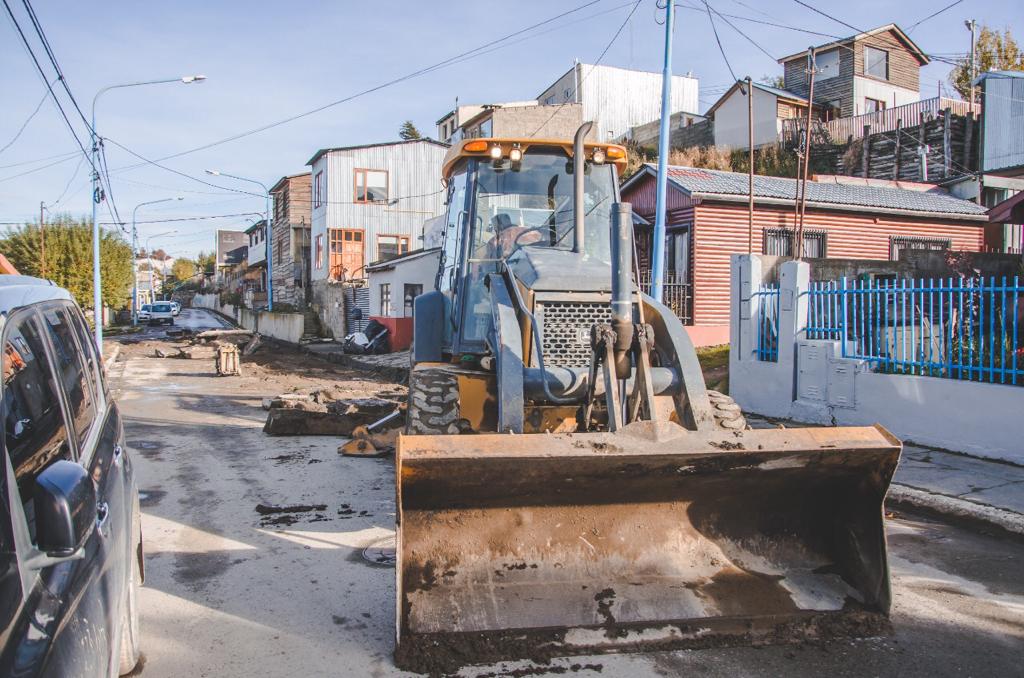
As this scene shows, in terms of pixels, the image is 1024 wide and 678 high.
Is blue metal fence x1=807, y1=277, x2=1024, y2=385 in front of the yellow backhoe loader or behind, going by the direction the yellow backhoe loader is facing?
behind

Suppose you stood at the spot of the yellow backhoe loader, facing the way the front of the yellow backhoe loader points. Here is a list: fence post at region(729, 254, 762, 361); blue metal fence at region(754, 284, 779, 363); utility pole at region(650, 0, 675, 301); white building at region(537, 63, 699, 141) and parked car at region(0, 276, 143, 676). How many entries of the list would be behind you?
4

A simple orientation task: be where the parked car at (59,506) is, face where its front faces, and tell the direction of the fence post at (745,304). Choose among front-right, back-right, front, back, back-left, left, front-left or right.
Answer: back-left

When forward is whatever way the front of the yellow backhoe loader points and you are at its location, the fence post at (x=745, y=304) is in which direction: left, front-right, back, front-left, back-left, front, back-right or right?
back

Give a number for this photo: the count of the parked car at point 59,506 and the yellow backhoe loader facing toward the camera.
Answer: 2

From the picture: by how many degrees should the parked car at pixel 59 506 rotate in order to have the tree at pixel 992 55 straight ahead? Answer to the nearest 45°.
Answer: approximately 135° to its left

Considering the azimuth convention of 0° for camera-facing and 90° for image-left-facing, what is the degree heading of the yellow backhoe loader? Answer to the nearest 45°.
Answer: approximately 0°
